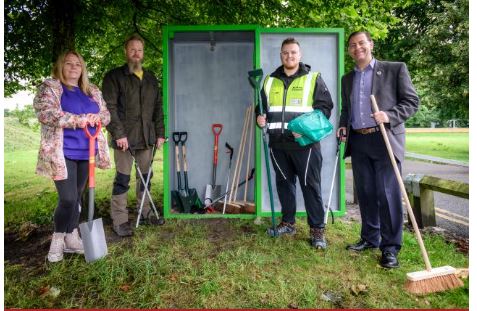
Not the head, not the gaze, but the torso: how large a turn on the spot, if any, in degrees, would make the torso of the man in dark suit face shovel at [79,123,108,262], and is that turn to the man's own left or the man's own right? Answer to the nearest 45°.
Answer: approximately 45° to the man's own right

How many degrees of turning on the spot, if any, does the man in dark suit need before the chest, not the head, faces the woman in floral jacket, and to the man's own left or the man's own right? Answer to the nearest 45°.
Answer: approximately 45° to the man's own right

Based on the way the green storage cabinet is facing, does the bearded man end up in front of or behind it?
in front

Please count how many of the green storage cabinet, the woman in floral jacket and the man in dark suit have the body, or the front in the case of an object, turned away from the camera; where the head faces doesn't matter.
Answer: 0

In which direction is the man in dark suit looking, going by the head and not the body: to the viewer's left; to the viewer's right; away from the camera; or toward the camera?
toward the camera

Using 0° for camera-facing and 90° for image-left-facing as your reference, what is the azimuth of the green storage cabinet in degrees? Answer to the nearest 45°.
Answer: approximately 0°

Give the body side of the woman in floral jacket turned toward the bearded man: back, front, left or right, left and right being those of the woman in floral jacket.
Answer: left

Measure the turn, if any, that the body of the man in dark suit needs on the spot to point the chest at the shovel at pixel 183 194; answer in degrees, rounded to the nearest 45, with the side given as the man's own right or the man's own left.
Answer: approximately 90° to the man's own right

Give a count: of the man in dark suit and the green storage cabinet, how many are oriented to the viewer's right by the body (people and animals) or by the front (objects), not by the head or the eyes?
0

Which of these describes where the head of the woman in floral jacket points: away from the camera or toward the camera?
toward the camera

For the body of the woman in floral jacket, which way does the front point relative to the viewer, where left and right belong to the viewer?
facing the viewer and to the right of the viewer

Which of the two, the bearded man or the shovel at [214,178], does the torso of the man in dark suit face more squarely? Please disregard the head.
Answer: the bearded man

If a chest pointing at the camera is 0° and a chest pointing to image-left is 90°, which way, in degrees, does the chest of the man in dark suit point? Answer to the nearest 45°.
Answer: approximately 45°

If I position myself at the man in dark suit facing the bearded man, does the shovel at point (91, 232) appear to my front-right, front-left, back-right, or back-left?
front-left

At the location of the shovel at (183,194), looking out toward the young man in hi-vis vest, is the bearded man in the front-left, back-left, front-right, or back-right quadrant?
front-right

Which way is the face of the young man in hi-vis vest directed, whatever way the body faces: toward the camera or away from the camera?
toward the camera

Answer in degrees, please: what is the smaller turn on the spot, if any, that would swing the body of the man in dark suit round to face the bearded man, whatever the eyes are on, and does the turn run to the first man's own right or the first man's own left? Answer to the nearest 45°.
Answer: approximately 45° to the first man's own right

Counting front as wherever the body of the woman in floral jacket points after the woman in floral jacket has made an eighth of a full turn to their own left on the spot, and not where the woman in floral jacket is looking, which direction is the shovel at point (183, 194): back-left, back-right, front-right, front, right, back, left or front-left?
front-left
